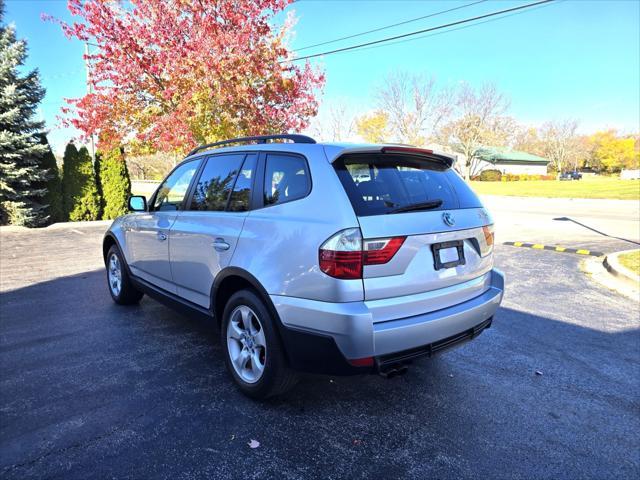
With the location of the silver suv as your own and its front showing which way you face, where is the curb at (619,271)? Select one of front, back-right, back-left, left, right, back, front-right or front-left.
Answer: right

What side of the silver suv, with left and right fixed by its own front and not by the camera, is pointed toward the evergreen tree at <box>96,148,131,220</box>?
front

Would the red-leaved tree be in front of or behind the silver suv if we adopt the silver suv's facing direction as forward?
in front

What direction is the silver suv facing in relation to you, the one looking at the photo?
facing away from the viewer and to the left of the viewer

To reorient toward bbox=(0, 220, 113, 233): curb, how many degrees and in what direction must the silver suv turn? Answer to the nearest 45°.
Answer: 0° — it already faces it

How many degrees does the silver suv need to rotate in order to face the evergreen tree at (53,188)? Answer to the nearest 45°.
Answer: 0° — it already faces it

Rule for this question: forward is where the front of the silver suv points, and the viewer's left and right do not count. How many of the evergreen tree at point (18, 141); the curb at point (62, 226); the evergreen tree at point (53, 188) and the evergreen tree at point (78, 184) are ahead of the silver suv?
4

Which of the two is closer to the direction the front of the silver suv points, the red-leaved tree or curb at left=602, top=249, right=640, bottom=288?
the red-leaved tree

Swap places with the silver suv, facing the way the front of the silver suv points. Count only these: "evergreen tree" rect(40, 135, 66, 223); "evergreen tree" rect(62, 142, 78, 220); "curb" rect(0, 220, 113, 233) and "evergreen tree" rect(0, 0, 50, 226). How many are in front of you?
4

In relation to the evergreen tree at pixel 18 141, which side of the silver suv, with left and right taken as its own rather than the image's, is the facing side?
front

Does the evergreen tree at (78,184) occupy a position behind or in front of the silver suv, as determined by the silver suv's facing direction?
in front
